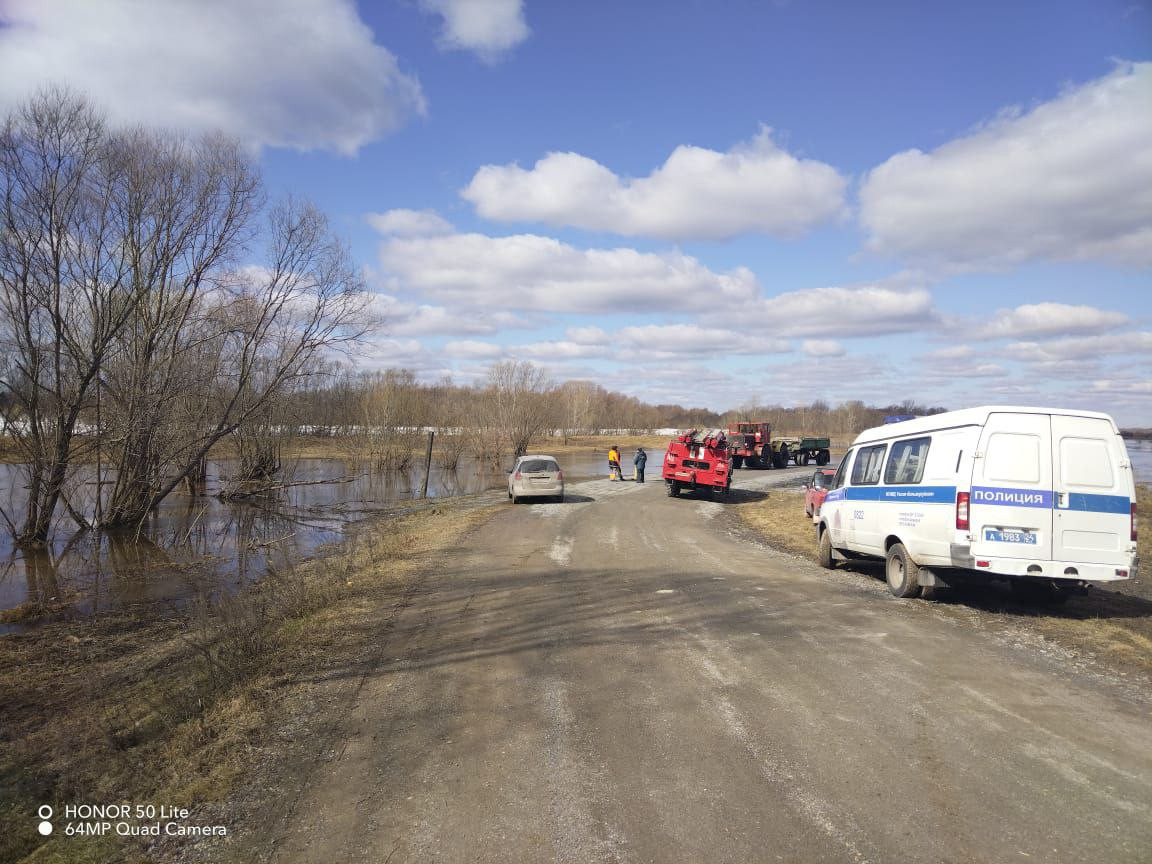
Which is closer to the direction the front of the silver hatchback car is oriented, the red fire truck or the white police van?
the red fire truck

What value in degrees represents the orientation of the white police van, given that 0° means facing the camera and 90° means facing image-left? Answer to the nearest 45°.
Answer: approximately 135°

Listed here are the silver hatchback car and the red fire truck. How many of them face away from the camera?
2

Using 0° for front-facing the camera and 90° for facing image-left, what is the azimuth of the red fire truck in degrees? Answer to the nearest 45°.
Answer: approximately 180°

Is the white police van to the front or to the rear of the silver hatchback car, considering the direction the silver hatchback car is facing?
to the rear

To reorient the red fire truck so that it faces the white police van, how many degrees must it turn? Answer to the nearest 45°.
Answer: approximately 180°

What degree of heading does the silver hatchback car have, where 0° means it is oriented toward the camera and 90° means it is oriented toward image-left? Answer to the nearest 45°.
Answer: approximately 180°

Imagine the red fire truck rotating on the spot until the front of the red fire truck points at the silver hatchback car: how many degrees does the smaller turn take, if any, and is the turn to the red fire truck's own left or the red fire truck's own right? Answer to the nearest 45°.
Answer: approximately 135° to the red fire truck's own left

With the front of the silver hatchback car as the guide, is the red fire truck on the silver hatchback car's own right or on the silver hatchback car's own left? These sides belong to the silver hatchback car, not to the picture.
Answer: on the silver hatchback car's own right
